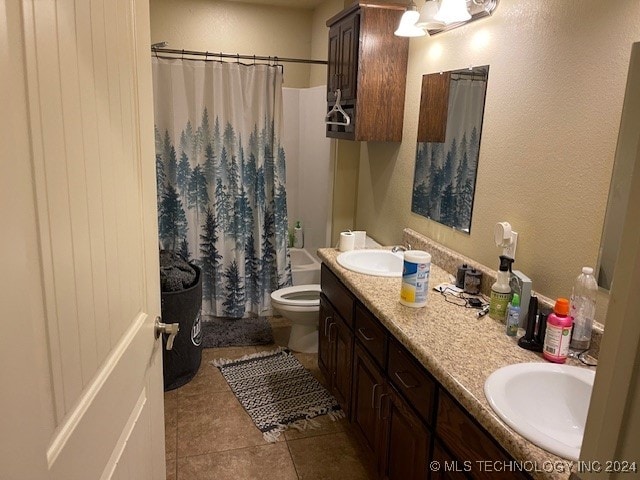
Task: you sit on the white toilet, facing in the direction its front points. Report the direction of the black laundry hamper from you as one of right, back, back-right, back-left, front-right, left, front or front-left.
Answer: front-left

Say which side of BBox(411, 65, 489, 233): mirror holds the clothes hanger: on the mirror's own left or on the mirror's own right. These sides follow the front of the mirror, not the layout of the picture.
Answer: on the mirror's own right

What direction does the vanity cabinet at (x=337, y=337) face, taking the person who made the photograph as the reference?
facing to the left of the viewer

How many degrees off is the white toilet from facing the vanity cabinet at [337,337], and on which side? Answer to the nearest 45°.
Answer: approximately 90° to its left

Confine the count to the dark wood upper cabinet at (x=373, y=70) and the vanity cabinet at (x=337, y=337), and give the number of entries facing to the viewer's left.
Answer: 2

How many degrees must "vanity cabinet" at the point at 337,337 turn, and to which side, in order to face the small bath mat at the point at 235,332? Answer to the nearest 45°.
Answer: approximately 45° to its right
